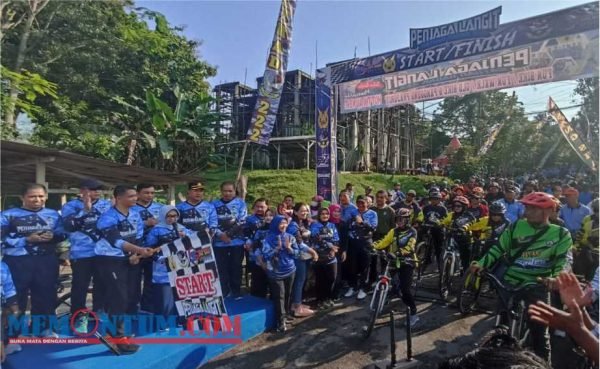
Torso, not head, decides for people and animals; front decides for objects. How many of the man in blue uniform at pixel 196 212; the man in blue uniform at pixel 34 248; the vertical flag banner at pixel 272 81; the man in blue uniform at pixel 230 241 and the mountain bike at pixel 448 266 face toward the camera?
5

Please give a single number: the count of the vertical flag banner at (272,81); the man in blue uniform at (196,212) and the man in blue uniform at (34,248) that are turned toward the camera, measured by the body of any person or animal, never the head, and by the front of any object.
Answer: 3

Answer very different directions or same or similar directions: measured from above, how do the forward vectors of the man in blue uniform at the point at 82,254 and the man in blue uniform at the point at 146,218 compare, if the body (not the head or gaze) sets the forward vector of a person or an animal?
same or similar directions

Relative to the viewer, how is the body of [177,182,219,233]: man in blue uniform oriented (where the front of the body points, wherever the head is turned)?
toward the camera

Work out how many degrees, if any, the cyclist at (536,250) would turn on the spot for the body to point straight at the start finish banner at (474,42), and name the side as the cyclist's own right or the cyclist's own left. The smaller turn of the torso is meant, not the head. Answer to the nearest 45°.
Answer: approximately 135° to the cyclist's own right

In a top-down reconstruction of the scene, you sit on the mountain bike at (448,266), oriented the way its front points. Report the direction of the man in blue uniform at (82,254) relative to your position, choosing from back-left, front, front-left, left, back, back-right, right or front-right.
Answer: front-right

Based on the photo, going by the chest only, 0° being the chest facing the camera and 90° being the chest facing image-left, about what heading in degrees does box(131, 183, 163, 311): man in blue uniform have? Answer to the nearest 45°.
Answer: approximately 315°

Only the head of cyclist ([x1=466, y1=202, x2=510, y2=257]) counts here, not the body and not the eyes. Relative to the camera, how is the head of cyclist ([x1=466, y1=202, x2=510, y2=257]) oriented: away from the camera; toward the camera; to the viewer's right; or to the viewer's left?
toward the camera

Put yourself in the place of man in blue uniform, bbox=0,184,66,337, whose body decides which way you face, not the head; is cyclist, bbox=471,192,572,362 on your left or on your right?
on your left

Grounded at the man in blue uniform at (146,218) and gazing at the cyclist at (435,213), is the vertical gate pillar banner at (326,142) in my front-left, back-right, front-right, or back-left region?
front-left

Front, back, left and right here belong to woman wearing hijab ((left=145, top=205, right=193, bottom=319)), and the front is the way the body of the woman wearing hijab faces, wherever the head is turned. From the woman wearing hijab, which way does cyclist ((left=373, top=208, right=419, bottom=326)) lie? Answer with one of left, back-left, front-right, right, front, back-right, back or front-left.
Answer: front-left

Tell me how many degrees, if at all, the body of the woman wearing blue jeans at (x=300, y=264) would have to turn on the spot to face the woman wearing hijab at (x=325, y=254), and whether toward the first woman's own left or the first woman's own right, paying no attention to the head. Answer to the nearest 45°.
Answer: approximately 90° to the first woman's own left

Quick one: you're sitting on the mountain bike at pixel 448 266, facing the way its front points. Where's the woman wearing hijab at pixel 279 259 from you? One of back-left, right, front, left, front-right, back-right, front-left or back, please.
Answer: front-right

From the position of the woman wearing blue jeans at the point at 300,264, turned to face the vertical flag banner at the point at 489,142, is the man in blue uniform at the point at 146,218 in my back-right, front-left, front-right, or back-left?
back-left

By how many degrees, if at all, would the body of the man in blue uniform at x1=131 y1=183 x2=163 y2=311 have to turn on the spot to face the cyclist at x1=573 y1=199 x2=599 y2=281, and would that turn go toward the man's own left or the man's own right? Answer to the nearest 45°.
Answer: approximately 45° to the man's own left

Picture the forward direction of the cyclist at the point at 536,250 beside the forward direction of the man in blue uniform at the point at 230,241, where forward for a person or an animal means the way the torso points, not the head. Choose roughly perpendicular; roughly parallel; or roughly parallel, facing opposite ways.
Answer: roughly perpendicular

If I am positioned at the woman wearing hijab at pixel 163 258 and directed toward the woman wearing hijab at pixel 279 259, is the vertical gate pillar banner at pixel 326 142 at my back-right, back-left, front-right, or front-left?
front-left

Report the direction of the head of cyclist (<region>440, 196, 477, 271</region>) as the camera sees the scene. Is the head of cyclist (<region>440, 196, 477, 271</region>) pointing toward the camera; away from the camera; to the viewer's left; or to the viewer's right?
toward the camera
